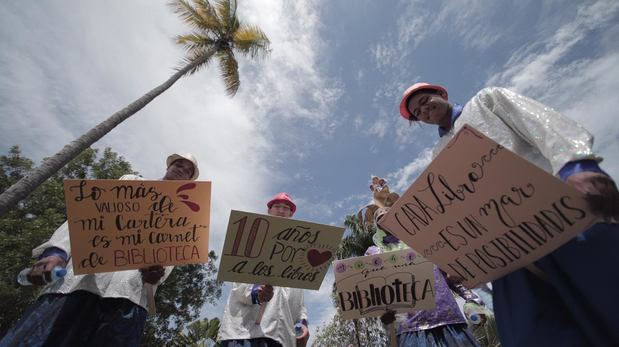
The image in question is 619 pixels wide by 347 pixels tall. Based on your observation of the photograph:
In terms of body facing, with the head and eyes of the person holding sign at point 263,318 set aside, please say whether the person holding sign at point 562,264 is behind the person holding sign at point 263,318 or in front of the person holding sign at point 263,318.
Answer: in front

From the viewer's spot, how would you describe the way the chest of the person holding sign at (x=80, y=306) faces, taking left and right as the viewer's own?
facing the viewer

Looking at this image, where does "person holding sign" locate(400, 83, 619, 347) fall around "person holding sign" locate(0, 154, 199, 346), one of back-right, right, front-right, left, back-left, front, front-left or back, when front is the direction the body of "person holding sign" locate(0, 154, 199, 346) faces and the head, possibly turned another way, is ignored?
front-left

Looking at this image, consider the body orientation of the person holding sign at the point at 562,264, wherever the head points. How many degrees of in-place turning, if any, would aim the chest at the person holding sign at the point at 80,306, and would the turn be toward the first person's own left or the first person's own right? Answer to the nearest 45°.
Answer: approximately 45° to the first person's own right

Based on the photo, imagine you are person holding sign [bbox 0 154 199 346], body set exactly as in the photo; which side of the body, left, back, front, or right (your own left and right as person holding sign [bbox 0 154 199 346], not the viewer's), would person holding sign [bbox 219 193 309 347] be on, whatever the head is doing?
left

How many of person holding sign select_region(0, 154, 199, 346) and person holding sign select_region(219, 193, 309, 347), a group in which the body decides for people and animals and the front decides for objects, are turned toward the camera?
2

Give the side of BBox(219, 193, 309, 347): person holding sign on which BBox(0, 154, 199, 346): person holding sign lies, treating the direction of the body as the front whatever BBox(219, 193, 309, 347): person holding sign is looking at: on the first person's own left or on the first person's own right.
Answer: on the first person's own right

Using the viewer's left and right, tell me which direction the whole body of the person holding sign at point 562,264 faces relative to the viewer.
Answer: facing the viewer and to the left of the viewer

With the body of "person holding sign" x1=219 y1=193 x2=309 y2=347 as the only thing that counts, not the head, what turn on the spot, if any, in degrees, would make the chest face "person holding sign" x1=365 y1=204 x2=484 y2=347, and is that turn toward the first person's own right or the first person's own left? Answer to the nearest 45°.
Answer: approximately 90° to the first person's own left

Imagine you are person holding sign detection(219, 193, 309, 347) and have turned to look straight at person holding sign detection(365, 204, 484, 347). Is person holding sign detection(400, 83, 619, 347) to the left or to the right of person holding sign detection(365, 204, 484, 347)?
right

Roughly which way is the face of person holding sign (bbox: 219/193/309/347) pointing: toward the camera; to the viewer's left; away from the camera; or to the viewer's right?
toward the camera

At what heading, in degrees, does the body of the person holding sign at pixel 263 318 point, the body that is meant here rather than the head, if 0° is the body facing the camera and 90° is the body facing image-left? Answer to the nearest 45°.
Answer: approximately 0°

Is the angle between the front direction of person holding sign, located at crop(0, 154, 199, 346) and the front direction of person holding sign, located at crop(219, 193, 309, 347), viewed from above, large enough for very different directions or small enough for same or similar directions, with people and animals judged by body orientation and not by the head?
same or similar directions
